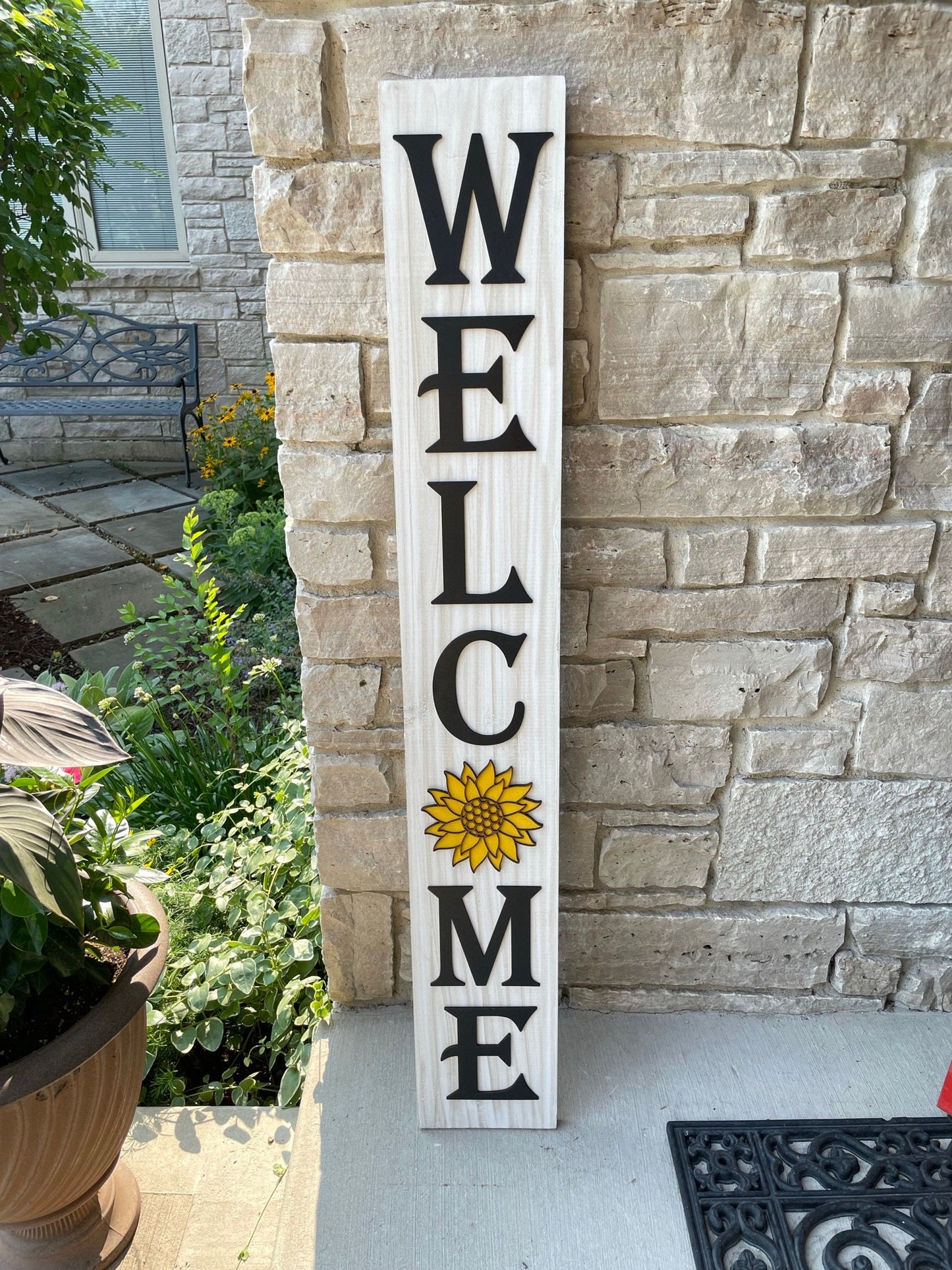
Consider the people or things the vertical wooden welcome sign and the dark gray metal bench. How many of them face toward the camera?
2

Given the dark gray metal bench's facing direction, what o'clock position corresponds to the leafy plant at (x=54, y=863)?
The leafy plant is roughly at 12 o'clock from the dark gray metal bench.

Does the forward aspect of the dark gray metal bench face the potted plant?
yes

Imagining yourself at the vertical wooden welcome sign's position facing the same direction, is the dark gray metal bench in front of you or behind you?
behind

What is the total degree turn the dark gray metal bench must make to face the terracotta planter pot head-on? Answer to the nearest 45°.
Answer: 0° — it already faces it

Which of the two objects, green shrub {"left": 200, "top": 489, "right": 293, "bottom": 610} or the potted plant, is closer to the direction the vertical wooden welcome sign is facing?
the potted plant

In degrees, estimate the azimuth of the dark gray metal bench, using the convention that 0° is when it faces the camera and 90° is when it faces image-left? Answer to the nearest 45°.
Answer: approximately 0°

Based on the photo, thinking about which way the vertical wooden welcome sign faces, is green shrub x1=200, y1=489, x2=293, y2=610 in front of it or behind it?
behind

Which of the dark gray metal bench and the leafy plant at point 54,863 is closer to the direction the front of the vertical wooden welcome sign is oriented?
the leafy plant
